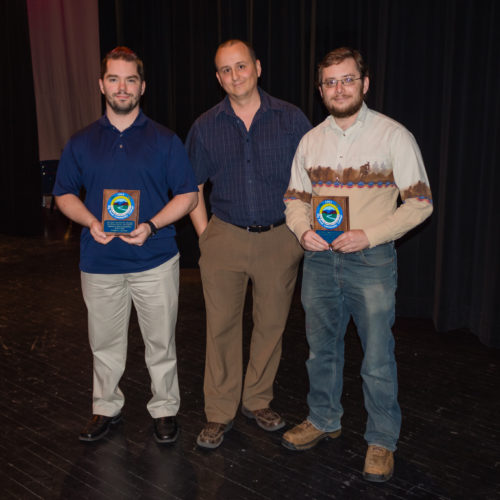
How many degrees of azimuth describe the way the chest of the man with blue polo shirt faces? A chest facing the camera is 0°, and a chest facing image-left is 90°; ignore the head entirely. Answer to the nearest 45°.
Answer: approximately 0°

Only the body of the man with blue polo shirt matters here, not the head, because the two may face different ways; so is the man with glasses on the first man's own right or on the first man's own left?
on the first man's own left
